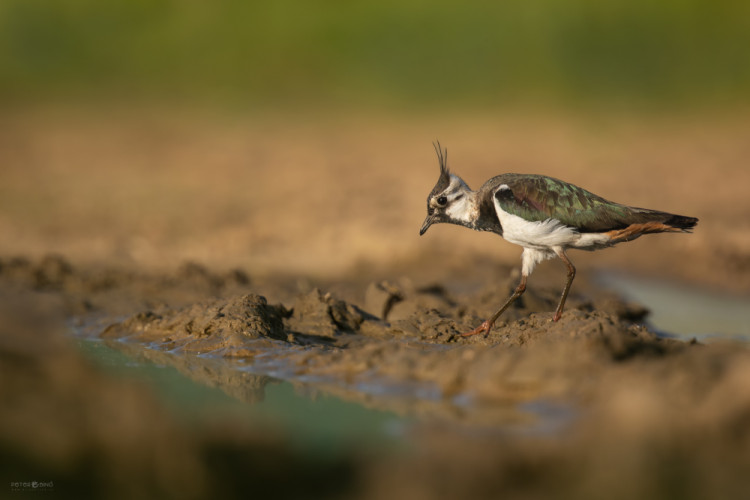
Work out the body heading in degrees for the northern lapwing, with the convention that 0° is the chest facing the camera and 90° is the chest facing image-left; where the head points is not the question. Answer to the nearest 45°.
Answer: approximately 90°
